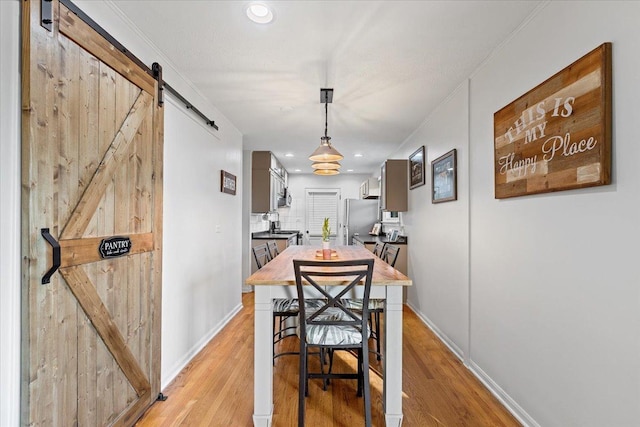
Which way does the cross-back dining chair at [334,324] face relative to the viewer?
away from the camera

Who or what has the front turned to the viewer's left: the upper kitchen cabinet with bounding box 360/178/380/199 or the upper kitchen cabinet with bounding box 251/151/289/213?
the upper kitchen cabinet with bounding box 360/178/380/199

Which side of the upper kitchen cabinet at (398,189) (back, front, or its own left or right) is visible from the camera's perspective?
left

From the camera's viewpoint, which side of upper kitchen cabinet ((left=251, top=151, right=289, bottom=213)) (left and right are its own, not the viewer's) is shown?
right

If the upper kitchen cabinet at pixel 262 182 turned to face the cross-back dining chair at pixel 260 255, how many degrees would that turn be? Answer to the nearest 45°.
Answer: approximately 90° to its right

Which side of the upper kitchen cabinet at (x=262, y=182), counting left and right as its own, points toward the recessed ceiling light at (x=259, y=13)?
right

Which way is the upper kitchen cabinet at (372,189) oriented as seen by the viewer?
to the viewer's left

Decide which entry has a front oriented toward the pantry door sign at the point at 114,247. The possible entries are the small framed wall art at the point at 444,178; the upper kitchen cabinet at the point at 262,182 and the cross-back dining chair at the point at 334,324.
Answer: the small framed wall art

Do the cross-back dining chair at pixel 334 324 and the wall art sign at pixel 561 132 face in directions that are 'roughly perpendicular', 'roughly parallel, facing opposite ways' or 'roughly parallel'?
roughly perpendicular

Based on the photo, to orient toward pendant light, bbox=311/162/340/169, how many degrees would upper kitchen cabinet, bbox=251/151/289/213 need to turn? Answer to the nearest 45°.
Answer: approximately 90° to its right
